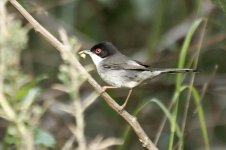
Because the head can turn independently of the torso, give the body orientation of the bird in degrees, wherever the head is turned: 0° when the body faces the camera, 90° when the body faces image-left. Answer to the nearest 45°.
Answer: approximately 90°
